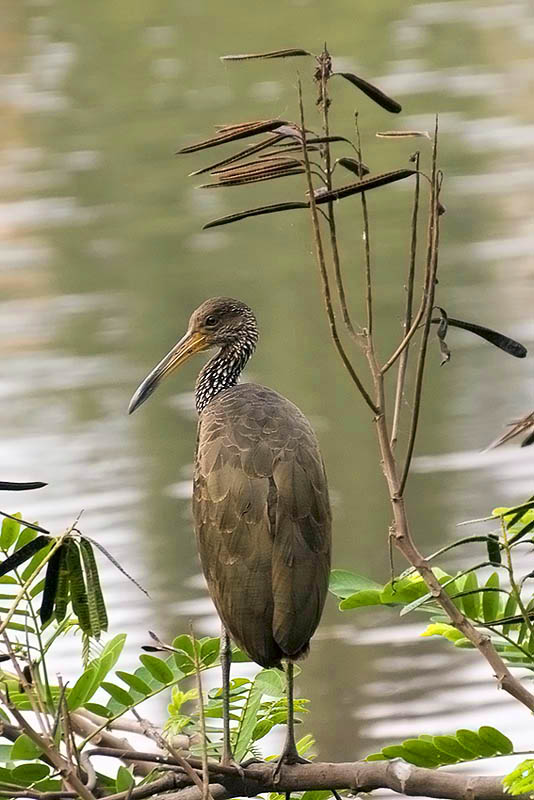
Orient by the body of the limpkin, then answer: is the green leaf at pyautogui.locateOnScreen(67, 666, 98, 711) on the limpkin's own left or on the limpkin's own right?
on the limpkin's own left

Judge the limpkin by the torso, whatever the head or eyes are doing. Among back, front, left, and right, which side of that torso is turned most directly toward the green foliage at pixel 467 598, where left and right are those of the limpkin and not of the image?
right

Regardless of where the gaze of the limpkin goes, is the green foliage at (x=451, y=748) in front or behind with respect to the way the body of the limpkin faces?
behind

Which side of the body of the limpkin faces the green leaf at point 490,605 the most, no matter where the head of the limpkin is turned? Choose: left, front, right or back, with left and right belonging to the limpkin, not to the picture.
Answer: right

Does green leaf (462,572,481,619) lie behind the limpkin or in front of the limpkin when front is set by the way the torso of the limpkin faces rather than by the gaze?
behind

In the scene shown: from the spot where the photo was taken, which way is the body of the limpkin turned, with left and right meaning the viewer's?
facing away from the viewer and to the left of the viewer

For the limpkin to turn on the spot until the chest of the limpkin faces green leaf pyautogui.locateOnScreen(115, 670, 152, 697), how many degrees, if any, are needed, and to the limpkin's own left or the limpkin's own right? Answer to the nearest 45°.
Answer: approximately 90° to the limpkin's own left
